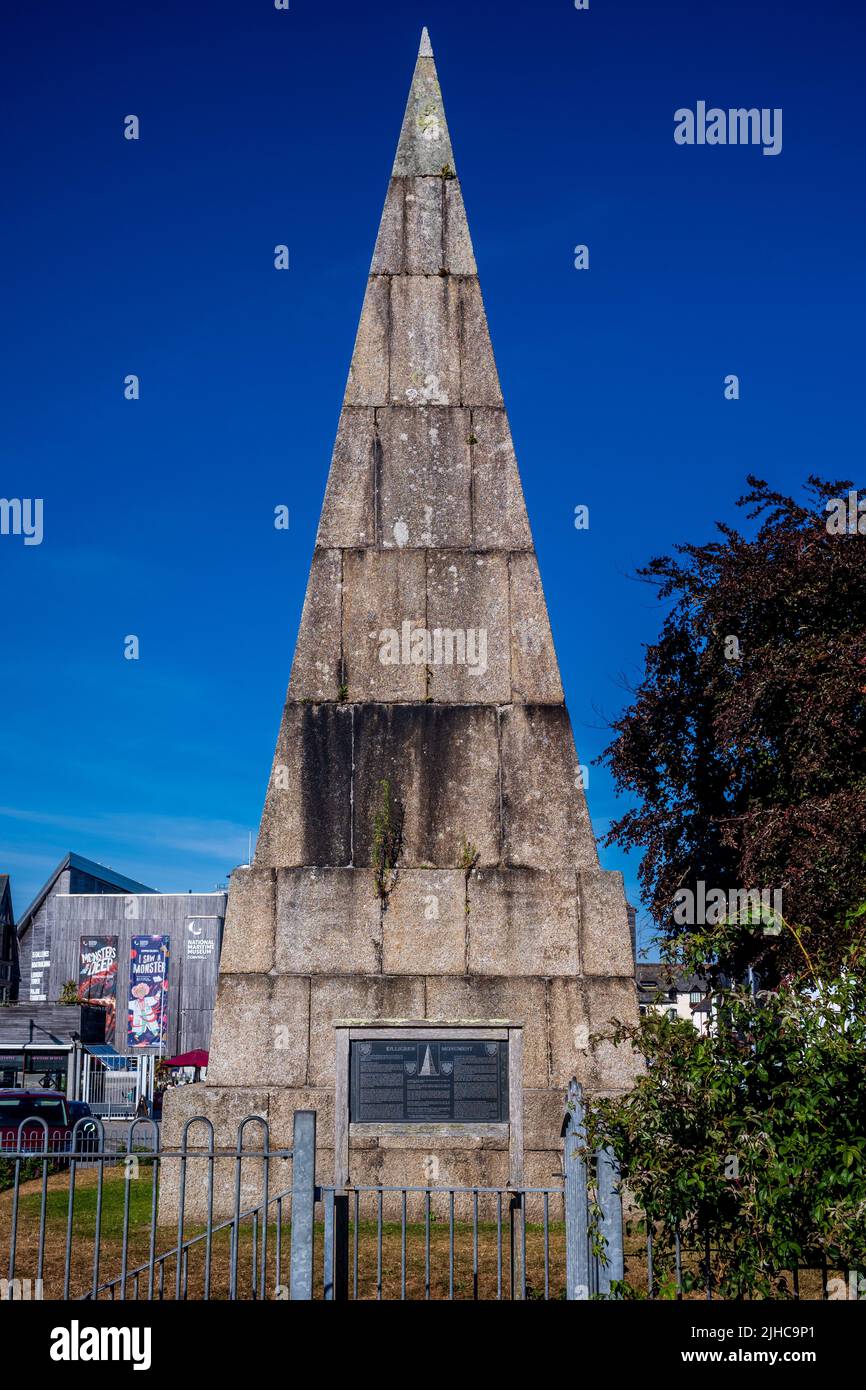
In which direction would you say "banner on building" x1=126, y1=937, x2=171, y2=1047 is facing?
toward the camera

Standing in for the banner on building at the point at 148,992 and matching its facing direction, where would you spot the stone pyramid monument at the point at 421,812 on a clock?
The stone pyramid monument is roughly at 12 o'clock from the banner on building.

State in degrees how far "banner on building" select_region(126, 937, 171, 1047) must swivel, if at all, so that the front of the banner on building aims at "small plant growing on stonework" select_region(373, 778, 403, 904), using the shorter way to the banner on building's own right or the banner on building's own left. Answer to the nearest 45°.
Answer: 0° — it already faces it

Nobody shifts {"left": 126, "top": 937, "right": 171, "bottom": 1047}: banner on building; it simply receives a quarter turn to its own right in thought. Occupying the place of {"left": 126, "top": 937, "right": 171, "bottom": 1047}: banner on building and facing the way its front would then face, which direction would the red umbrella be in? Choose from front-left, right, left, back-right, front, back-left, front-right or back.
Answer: left

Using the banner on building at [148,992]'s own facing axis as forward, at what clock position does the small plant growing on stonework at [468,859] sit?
The small plant growing on stonework is roughly at 12 o'clock from the banner on building.
